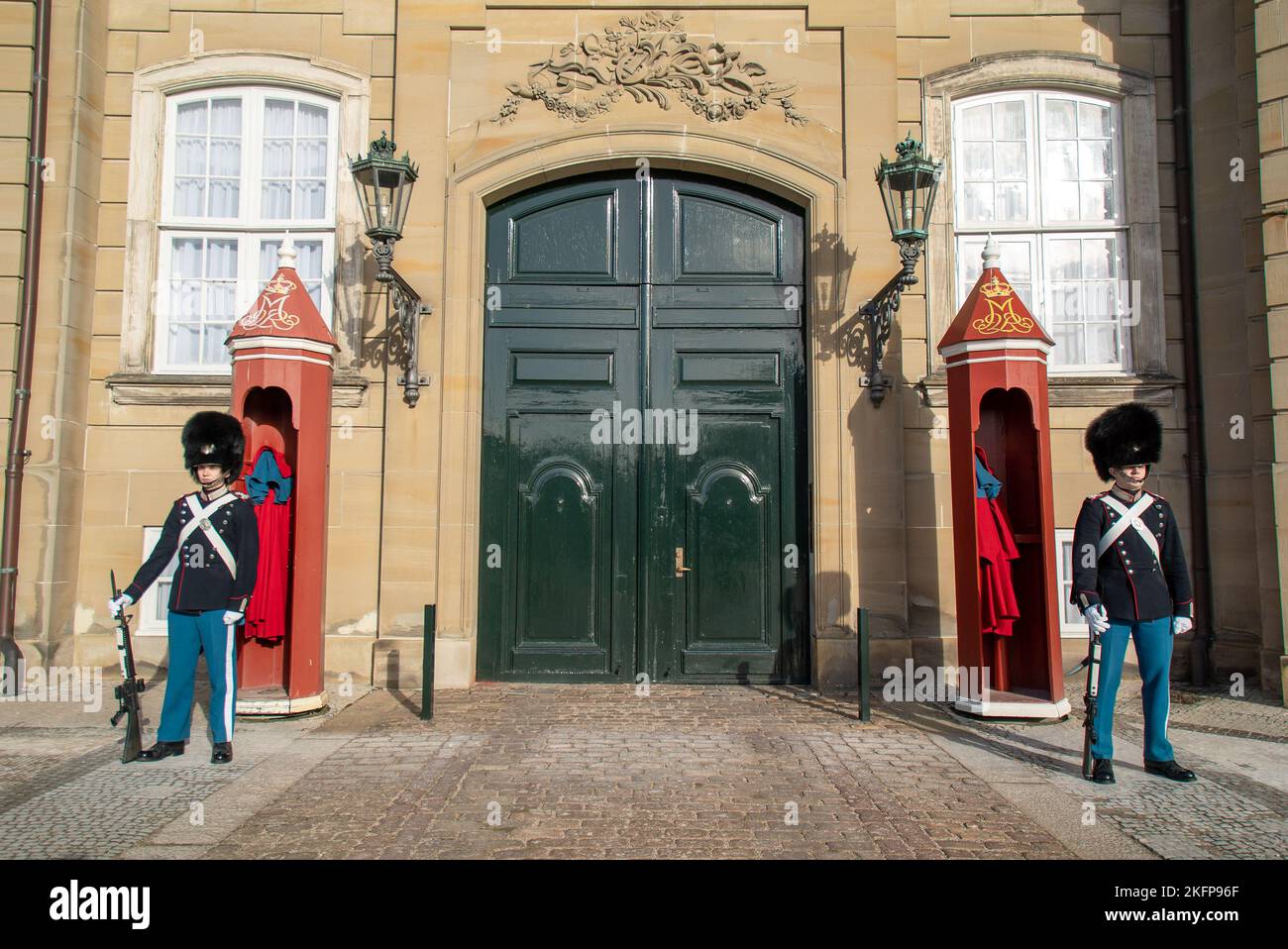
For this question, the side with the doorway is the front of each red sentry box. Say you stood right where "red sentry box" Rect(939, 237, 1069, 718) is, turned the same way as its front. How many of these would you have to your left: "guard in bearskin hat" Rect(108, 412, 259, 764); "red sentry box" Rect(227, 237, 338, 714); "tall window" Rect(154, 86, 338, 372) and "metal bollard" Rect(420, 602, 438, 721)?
0

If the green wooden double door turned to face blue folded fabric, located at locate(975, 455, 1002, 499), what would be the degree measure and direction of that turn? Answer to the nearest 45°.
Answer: approximately 45° to its left

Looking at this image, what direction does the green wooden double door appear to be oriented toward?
toward the camera

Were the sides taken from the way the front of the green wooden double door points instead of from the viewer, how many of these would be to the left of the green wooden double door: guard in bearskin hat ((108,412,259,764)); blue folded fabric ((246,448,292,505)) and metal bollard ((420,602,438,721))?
0

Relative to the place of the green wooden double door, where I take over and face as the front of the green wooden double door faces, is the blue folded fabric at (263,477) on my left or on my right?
on my right

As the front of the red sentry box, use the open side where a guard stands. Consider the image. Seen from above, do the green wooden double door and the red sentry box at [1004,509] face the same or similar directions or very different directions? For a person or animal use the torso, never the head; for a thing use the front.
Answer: same or similar directions

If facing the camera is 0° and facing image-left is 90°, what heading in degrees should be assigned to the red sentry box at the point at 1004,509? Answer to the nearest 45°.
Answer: approximately 0°

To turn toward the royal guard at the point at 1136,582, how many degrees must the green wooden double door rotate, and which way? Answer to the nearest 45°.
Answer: approximately 45° to its left

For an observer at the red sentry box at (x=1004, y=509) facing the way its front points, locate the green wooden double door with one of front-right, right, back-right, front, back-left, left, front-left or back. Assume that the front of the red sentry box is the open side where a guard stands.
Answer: right

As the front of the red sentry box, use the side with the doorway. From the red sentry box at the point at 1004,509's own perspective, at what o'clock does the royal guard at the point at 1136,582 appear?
The royal guard is roughly at 11 o'clock from the red sentry box.

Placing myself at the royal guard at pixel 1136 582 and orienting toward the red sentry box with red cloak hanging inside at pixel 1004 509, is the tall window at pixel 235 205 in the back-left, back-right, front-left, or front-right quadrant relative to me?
front-left

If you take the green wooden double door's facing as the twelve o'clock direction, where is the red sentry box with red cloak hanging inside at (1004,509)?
The red sentry box with red cloak hanging inside is roughly at 10 o'clock from the green wooden double door.

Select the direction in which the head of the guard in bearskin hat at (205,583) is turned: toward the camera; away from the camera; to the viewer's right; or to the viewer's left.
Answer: toward the camera

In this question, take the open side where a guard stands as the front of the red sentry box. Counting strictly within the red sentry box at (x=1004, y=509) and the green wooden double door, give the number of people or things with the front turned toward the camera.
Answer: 2
